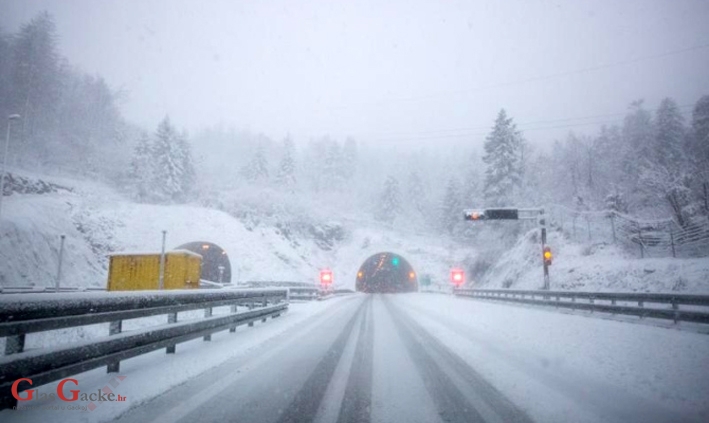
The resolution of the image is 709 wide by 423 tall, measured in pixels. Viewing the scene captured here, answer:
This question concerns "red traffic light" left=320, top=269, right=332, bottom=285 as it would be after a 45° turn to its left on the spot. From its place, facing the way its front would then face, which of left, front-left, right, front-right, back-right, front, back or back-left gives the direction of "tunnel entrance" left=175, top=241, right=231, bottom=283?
back-right

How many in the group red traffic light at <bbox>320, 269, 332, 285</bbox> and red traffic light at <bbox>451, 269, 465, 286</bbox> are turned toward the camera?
2

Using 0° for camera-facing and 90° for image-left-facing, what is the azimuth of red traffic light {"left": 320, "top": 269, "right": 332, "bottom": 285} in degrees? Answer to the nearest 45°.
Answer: approximately 0°

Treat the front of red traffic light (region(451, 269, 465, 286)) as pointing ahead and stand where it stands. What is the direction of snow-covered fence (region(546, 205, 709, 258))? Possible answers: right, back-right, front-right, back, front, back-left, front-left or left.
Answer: front-left

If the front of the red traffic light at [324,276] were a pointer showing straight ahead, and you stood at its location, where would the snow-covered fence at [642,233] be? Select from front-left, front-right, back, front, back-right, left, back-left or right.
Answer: front-left

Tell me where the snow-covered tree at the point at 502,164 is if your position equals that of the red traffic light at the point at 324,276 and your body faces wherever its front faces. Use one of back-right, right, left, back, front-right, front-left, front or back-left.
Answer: left

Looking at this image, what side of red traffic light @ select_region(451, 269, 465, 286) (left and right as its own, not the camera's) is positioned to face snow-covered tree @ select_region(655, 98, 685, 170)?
left

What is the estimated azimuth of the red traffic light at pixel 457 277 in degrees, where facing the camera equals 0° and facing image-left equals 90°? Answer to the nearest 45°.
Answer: approximately 0°

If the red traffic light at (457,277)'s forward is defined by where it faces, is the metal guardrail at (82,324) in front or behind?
in front

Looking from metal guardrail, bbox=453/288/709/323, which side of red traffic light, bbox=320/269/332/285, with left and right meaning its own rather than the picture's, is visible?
front

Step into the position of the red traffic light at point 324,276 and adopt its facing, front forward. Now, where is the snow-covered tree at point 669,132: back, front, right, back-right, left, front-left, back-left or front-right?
left

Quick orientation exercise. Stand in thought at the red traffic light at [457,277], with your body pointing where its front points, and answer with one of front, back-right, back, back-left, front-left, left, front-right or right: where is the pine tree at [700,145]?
left
